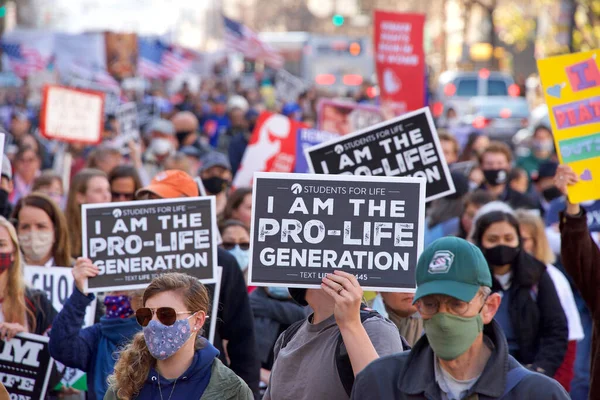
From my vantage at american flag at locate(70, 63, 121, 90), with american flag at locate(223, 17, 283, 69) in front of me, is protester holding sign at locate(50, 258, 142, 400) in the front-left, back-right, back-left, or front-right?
back-right

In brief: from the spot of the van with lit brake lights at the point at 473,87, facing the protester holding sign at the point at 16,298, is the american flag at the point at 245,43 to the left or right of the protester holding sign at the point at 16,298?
right

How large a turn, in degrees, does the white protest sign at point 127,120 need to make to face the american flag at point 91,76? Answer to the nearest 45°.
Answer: approximately 180°

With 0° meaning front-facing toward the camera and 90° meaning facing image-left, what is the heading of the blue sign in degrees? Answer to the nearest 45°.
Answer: approximately 0°

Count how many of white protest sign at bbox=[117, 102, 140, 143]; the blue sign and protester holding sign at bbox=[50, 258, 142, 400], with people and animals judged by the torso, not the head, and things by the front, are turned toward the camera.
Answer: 3
